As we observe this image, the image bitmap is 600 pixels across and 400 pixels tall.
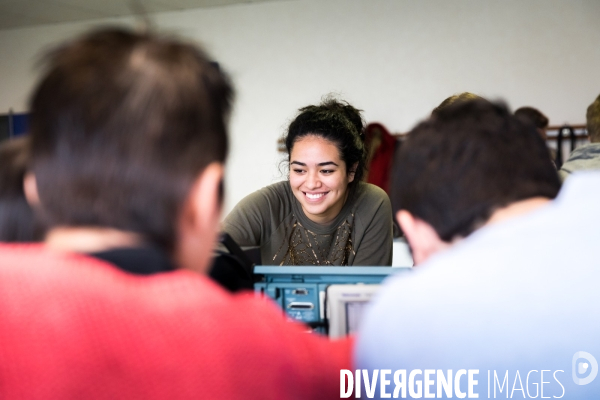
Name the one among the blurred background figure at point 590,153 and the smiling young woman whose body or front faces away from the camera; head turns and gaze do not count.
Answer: the blurred background figure

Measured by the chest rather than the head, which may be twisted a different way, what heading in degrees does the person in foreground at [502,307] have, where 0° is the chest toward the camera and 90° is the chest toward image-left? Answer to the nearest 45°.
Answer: approximately 135°

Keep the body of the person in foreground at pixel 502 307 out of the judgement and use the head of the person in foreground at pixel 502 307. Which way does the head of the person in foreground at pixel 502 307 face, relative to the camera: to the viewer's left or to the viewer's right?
to the viewer's left

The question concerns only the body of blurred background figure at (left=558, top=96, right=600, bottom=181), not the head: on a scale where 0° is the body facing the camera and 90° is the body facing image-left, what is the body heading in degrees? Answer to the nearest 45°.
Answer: approximately 180°

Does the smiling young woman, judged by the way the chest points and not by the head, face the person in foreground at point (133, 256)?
yes

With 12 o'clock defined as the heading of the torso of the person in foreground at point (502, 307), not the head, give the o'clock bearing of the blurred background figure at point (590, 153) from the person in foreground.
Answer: The blurred background figure is roughly at 2 o'clock from the person in foreground.

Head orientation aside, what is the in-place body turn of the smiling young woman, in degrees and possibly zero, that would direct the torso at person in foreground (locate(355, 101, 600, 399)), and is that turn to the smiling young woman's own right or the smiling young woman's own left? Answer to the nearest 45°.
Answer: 0° — they already face them

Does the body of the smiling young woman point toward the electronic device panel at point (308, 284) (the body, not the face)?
yes
